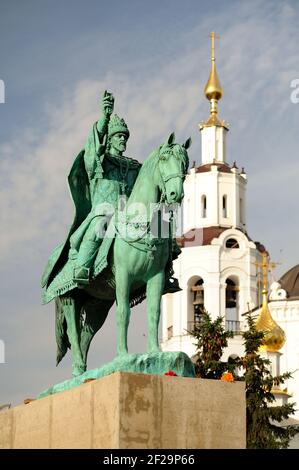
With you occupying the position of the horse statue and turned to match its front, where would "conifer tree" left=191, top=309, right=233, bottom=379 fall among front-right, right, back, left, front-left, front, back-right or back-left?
back-left

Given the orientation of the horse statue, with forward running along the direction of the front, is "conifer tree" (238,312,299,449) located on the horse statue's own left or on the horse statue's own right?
on the horse statue's own left

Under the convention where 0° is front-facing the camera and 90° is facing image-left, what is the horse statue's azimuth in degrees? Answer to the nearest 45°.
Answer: approximately 315°
